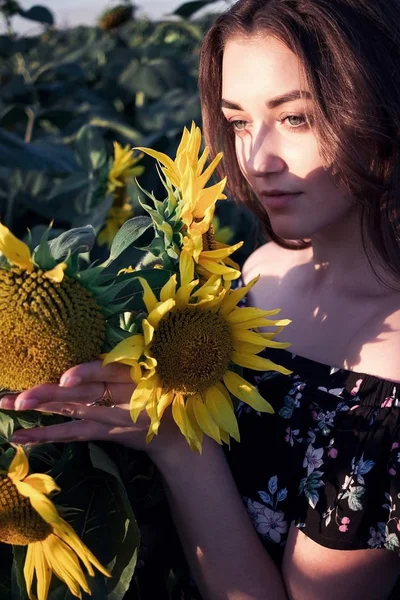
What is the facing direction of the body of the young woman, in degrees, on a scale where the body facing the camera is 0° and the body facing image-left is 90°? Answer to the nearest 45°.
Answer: approximately 45°

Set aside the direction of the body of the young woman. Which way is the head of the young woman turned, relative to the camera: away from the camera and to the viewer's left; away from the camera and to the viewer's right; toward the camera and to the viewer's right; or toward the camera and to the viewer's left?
toward the camera and to the viewer's left
